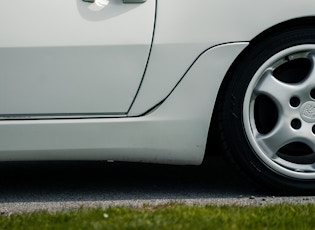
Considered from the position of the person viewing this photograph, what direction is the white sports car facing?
facing to the left of the viewer
